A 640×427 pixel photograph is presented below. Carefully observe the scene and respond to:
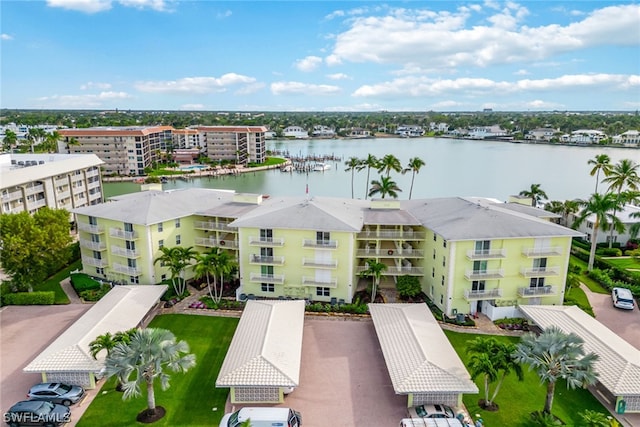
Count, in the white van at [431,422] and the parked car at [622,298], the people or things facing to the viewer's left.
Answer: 0
